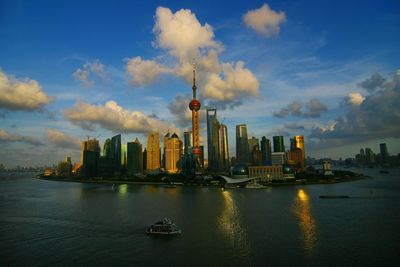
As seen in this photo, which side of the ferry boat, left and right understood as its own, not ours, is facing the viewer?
right
